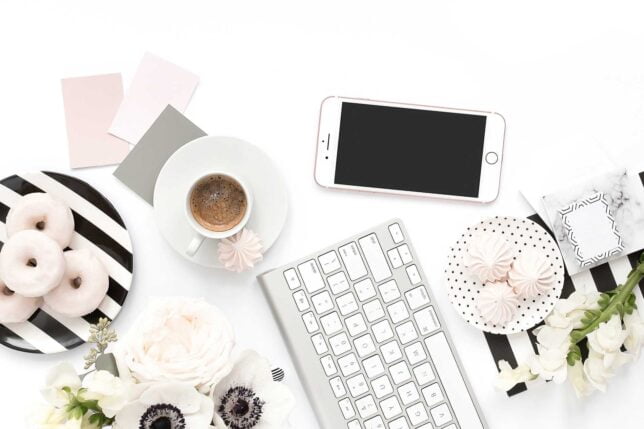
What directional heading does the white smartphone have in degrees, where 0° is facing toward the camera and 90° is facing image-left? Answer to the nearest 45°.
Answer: approximately 0°
